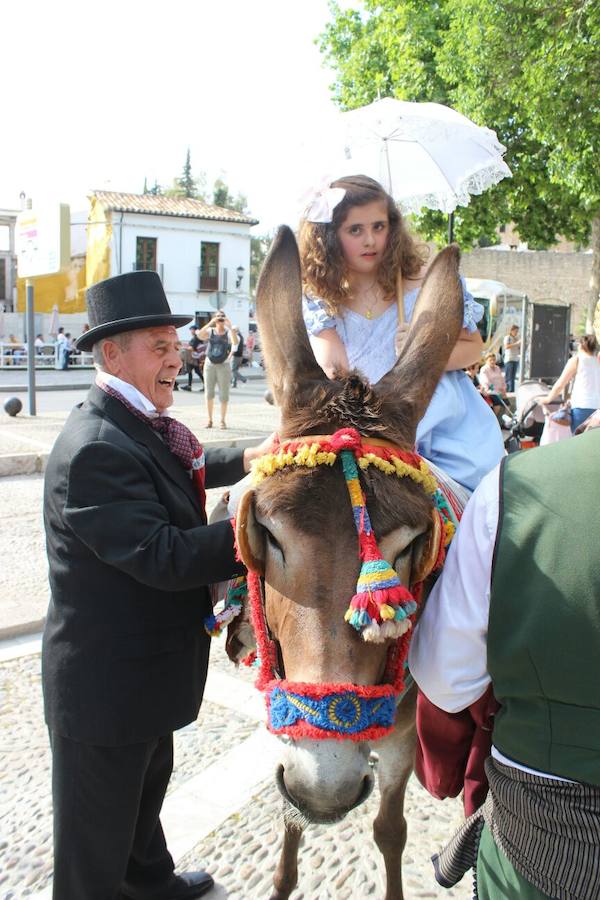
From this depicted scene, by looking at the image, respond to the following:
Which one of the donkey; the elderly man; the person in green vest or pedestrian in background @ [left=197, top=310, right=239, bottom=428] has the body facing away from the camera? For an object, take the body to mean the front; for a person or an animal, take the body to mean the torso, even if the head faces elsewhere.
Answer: the person in green vest

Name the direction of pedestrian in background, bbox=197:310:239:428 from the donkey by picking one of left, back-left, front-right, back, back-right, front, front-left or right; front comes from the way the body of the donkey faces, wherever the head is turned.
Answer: back

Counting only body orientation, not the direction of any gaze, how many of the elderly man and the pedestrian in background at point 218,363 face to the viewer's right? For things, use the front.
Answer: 1

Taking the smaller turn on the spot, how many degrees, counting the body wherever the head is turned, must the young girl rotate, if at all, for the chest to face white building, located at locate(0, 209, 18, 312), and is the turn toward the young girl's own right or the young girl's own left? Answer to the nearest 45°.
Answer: approximately 135° to the young girl's own right

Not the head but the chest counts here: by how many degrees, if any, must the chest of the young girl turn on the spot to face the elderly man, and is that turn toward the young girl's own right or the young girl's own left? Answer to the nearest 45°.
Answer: approximately 45° to the young girl's own right

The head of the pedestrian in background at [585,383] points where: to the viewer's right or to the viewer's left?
to the viewer's left

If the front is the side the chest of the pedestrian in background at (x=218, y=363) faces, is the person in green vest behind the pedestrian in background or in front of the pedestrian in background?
in front

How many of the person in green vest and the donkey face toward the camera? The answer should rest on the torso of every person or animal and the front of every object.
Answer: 1

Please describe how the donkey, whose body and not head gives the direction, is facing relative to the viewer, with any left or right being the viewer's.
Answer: facing the viewer

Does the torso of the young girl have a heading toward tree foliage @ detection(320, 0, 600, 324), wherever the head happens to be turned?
no

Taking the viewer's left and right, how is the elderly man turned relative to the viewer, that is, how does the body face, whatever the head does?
facing to the right of the viewer

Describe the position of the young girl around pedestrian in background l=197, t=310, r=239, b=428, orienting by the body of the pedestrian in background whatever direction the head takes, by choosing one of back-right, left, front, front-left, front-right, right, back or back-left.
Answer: front

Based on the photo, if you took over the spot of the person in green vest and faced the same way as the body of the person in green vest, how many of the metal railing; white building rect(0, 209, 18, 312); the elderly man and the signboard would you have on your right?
0

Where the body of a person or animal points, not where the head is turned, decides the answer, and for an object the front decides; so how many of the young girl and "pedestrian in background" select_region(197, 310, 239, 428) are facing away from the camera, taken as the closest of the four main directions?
0

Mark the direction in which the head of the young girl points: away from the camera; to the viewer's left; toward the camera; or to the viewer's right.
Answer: toward the camera

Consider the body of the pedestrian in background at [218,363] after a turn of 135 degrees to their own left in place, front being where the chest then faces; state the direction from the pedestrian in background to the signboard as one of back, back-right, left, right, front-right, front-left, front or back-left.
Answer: back-left

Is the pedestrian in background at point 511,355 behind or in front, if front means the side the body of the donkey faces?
behind
